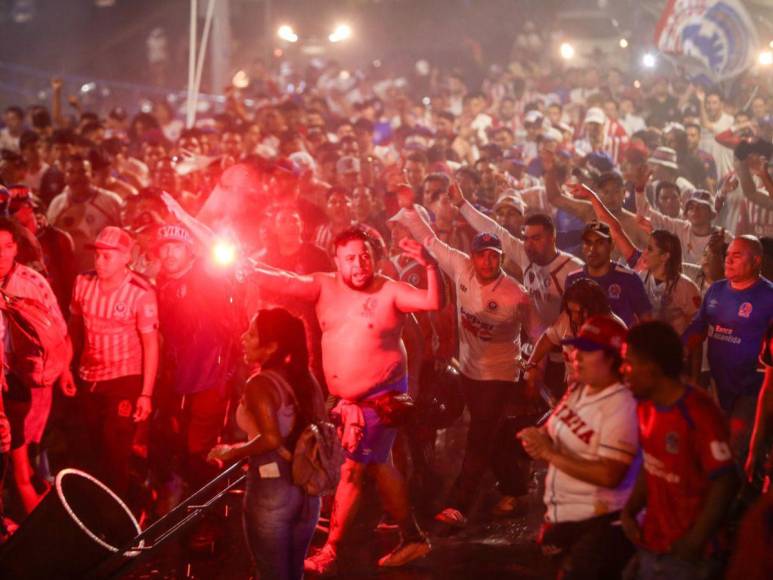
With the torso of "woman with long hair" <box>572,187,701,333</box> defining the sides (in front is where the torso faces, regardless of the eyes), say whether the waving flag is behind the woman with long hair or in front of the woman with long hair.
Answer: behind

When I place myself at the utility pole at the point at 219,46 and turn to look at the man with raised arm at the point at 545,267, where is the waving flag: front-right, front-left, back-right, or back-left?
front-left

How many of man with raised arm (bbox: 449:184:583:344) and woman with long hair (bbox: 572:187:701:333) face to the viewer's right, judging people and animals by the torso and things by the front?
0

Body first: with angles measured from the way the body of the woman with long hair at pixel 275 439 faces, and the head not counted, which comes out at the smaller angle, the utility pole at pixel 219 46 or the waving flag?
the utility pole

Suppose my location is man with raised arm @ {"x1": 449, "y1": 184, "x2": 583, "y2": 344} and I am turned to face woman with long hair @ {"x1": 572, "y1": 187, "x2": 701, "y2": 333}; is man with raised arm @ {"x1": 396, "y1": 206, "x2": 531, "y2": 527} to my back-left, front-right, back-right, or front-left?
back-right

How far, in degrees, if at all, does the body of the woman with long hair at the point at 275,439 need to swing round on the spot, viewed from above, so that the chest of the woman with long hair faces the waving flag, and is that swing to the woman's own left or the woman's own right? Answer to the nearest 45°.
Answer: approximately 135° to the woman's own right

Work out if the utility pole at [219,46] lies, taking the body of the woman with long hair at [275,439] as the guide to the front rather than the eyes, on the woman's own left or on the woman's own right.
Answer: on the woman's own right

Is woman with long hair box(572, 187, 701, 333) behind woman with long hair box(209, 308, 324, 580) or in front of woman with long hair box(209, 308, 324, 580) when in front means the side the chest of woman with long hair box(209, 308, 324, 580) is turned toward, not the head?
behind

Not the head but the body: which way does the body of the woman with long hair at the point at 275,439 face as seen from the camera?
to the viewer's left

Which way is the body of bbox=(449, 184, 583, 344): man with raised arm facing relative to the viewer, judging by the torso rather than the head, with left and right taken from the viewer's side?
facing the viewer and to the left of the viewer

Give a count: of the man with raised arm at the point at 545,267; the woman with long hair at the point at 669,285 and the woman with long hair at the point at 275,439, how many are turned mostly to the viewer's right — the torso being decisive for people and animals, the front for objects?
0

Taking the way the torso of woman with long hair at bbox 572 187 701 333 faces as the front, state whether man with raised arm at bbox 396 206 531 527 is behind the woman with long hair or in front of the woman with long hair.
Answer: in front

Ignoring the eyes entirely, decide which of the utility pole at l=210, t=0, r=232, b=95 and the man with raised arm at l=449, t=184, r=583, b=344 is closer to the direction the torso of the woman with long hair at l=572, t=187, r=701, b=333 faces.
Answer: the man with raised arm
